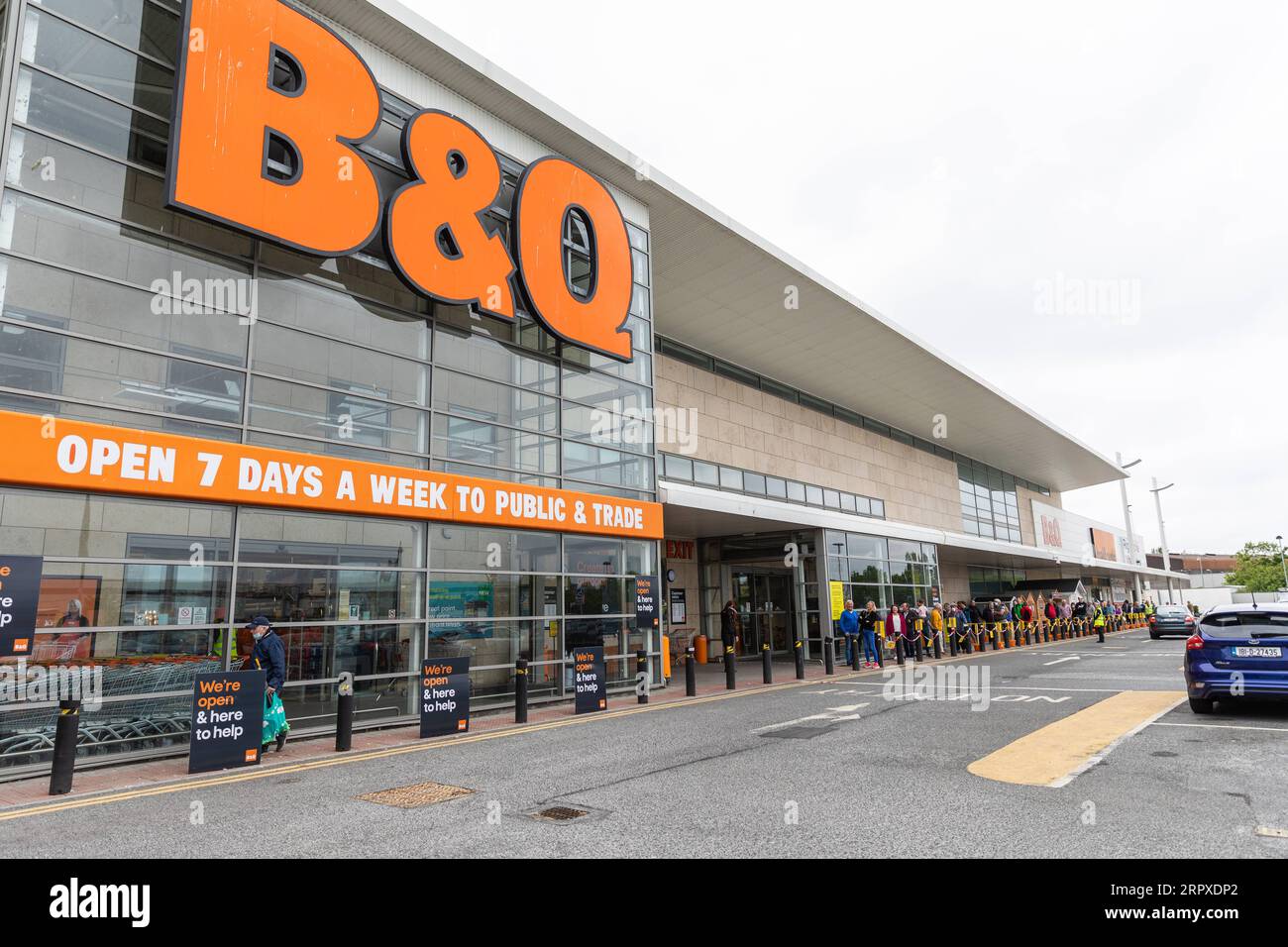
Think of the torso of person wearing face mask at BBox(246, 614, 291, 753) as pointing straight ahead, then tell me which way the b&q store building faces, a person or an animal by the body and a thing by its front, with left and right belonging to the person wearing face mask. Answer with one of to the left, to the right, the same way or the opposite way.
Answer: to the left

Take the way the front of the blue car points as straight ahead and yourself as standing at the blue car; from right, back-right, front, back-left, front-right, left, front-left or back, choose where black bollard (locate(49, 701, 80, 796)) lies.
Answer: back-left

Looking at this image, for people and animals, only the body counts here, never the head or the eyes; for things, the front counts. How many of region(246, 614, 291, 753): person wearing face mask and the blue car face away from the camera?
1

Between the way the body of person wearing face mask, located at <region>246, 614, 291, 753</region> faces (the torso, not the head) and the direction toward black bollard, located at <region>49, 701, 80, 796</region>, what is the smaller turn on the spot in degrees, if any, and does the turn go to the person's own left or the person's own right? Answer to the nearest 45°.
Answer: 0° — they already face it

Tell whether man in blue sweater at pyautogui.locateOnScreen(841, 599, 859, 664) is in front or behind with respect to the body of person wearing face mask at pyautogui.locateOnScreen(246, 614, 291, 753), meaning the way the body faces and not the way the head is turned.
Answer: behind

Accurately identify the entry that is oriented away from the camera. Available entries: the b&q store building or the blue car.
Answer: the blue car

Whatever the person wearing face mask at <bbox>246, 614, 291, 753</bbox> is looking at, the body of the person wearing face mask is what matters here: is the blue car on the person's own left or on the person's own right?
on the person's own left

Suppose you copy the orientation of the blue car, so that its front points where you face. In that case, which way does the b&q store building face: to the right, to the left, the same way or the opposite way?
to the right

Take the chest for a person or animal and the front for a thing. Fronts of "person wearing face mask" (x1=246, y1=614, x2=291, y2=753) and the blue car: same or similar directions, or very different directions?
very different directions

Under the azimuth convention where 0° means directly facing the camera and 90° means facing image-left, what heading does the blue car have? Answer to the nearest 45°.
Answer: approximately 180°

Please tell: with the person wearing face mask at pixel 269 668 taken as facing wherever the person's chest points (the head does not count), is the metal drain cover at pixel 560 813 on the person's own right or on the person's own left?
on the person's own left

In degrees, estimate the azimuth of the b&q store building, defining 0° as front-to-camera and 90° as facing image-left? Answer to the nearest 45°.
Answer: approximately 315°

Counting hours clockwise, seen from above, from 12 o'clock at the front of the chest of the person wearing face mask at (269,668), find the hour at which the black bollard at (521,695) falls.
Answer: The black bollard is roughly at 7 o'clock from the person wearing face mask.

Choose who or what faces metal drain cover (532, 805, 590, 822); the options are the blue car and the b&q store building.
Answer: the b&q store building

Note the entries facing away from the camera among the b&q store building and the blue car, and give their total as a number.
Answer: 1

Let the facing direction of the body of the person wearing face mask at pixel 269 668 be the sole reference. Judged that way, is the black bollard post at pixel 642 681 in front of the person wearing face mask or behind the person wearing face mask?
behind
